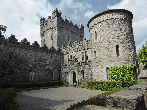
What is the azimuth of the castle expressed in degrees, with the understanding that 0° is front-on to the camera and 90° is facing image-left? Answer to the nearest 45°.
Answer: approximately 45°
